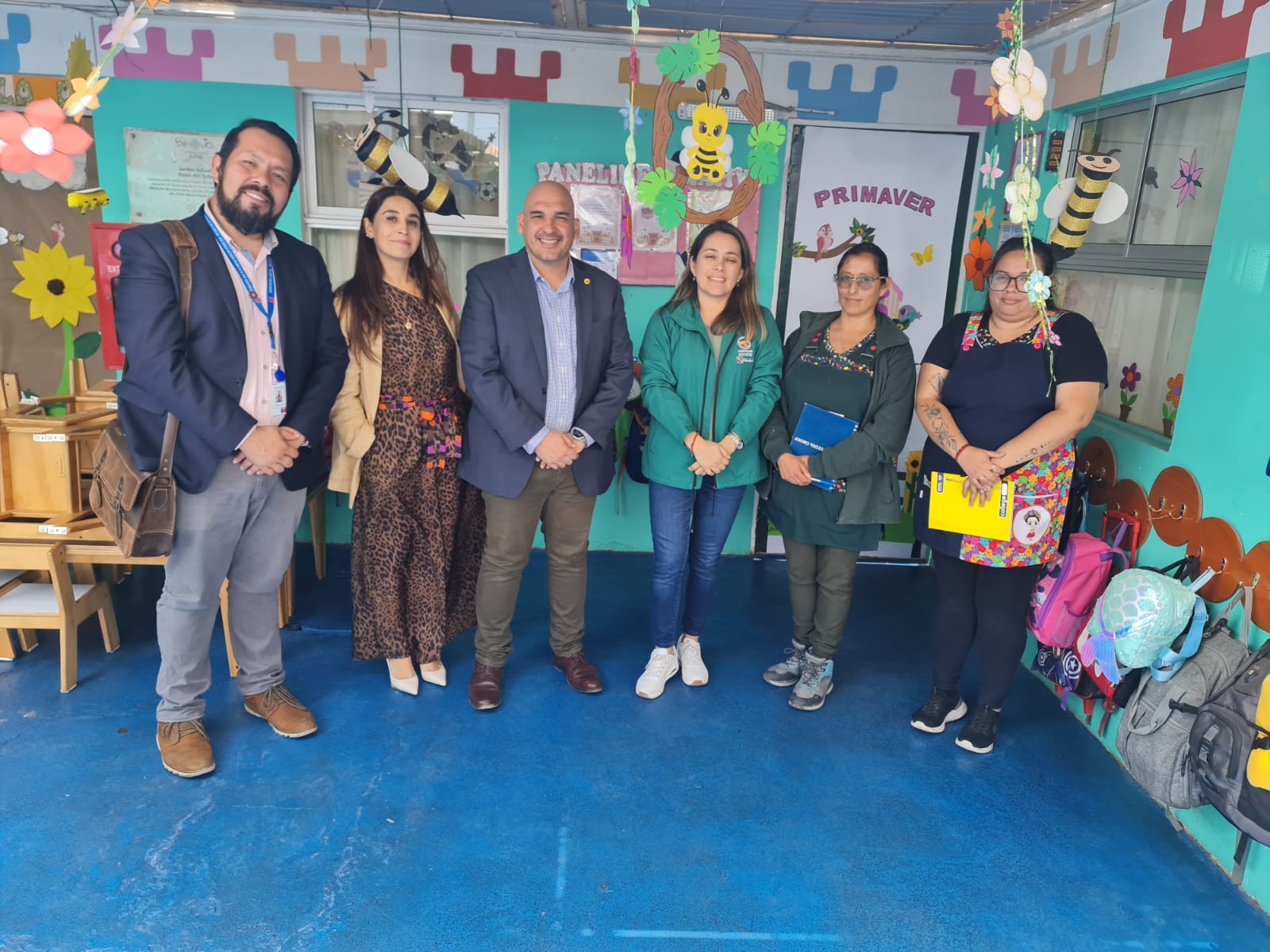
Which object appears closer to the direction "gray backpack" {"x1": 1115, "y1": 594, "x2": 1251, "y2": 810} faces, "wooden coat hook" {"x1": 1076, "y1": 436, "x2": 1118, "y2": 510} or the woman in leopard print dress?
the woman in leopard print dress

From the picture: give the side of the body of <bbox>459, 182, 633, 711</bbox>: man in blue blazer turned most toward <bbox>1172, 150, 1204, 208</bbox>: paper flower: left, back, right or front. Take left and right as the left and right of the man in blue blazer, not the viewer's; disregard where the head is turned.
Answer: left

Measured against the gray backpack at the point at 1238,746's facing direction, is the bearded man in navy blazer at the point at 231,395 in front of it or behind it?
in front

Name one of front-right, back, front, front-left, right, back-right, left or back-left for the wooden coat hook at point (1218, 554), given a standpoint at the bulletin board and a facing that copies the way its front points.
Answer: front-left

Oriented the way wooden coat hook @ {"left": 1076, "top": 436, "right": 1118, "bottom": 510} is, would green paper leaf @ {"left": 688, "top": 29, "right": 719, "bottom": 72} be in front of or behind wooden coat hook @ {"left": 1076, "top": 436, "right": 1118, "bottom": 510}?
in front

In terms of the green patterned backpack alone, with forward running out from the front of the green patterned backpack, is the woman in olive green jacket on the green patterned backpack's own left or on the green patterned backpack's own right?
on the green patterned backpack's own right

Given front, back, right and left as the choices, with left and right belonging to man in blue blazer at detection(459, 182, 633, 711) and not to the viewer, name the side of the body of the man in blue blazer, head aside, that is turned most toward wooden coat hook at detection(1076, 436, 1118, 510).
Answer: left

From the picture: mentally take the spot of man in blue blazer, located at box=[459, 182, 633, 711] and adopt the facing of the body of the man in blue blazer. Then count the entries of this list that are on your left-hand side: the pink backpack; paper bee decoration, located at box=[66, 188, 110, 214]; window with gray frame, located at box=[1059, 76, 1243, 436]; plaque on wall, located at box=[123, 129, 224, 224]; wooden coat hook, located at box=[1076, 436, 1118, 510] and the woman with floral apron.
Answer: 4

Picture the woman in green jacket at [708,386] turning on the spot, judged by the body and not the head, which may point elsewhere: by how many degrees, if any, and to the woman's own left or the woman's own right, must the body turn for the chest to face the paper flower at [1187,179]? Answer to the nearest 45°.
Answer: approximately 90° to the woman's own left

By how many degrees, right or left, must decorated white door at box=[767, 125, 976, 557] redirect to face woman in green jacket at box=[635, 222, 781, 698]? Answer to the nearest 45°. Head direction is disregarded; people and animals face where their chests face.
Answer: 0° — it already faces them
